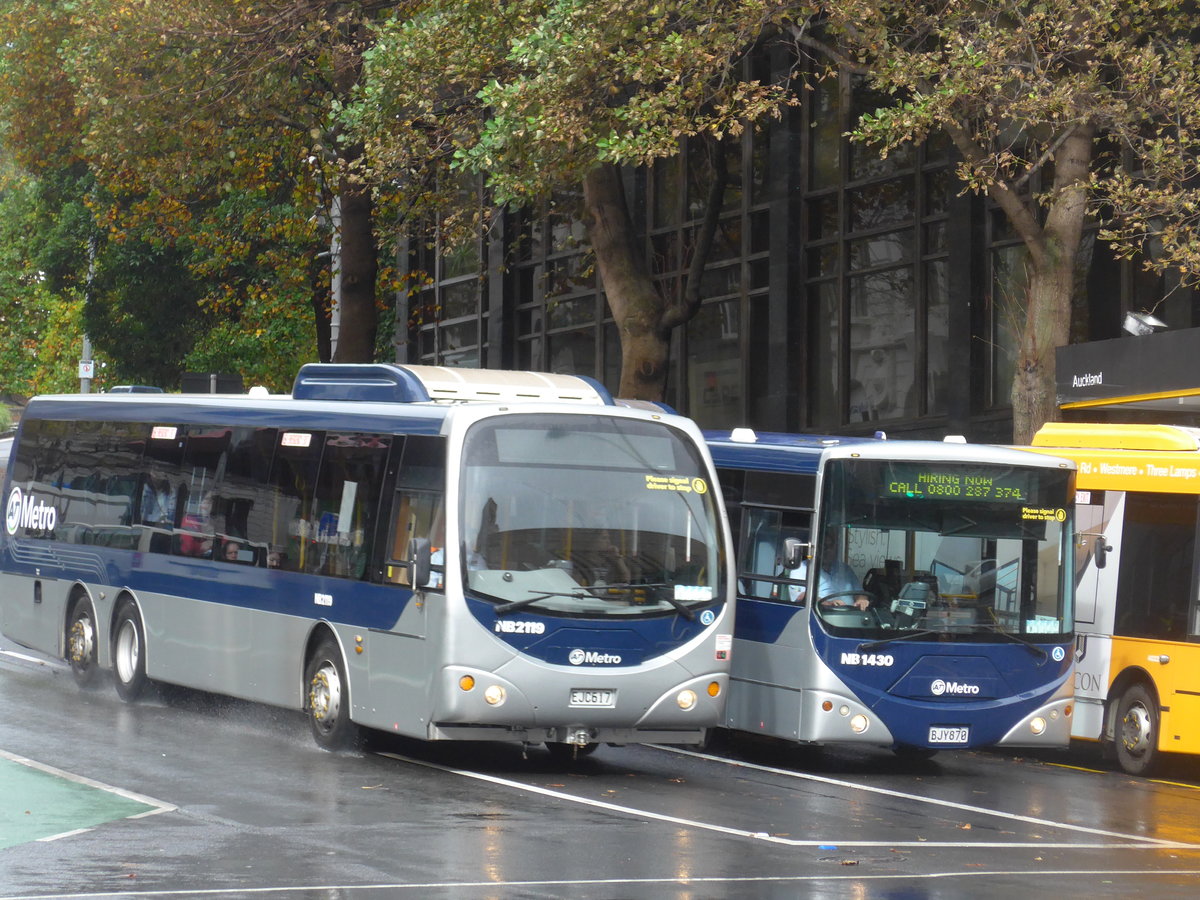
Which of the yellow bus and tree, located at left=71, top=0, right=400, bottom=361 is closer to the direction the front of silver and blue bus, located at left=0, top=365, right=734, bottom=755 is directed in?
the yellow bus

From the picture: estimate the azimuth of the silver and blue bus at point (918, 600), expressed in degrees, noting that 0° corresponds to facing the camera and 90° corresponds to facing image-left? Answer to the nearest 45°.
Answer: approximately 315°

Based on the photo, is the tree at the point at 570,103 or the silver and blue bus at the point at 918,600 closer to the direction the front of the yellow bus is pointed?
the silver and blue bus

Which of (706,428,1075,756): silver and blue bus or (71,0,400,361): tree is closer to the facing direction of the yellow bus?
the silver and blue bus

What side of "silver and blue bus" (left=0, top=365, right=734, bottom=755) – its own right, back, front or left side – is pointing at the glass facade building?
left

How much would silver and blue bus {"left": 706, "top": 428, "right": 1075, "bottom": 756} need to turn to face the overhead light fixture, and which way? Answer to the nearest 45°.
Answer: approximately 90° to its left
